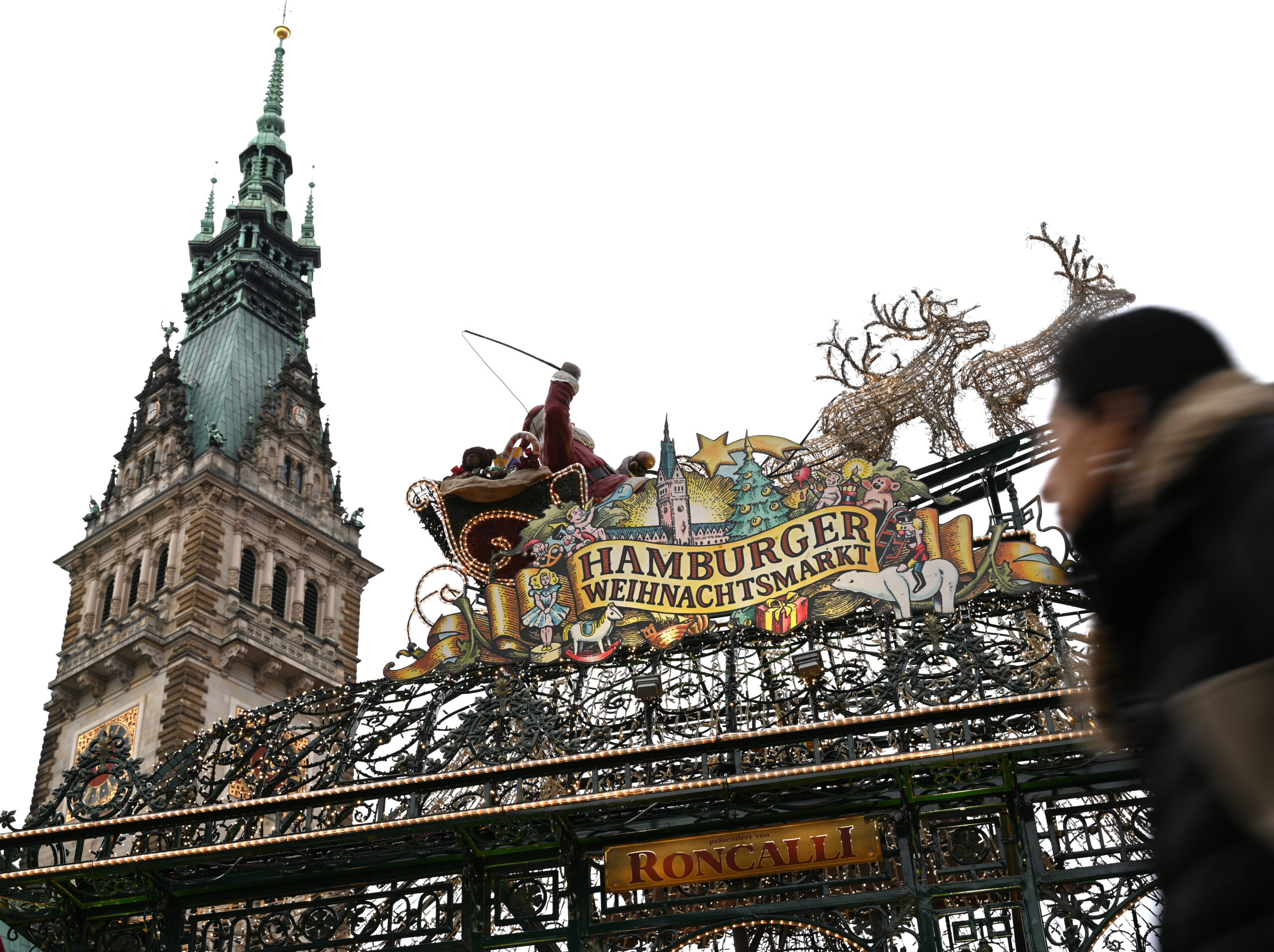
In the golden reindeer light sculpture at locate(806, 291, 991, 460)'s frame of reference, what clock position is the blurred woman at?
The blurred woman is roughly at 3 o'clock from the golden reindeer light sculpture.

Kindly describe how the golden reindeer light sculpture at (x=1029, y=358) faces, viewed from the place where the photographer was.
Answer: facing to the right of the viewer

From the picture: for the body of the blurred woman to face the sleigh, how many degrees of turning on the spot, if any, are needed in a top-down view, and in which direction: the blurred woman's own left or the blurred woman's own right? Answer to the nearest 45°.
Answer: approximately 45° to the blurred woman's own right

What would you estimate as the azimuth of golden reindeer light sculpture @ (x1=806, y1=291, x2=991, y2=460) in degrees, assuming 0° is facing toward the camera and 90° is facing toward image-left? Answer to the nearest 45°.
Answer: approximately 270°

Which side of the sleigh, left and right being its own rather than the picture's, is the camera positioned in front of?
right

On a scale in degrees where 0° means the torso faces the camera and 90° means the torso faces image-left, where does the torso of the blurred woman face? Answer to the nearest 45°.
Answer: approximately 90°
